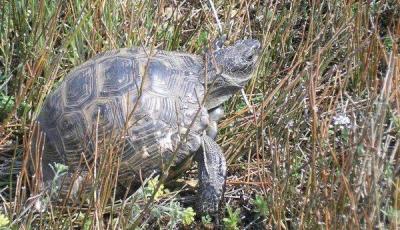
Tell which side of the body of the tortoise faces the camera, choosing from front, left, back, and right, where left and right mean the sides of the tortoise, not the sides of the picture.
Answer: right

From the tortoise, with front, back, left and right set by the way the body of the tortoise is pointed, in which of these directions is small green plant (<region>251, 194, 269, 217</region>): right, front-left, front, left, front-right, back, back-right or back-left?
front-right
